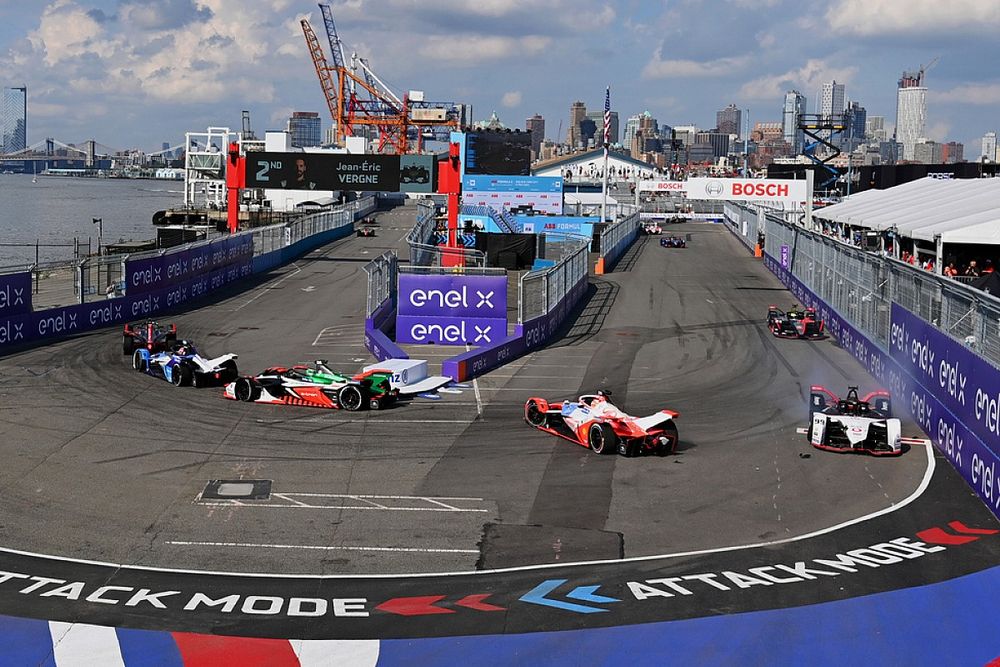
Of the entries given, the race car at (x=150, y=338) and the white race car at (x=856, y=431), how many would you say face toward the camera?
1

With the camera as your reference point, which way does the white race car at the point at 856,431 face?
facing the viewer

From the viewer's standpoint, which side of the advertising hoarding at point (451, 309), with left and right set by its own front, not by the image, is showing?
front

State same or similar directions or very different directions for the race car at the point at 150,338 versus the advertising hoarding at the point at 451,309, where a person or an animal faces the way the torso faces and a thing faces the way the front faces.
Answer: very different directions

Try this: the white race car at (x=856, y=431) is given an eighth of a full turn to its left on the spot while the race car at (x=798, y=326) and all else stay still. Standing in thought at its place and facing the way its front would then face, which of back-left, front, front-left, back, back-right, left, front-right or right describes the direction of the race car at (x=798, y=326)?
back-left

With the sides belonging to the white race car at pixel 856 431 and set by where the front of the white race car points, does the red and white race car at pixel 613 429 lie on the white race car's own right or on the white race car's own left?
on the white race car's own right

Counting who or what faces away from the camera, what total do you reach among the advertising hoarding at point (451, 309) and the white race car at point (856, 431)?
0

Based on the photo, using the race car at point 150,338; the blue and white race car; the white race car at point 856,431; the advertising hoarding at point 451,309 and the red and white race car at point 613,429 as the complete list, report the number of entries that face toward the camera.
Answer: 2

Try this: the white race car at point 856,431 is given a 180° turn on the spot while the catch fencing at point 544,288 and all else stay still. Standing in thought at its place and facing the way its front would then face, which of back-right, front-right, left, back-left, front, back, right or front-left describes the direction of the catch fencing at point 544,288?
front-left
